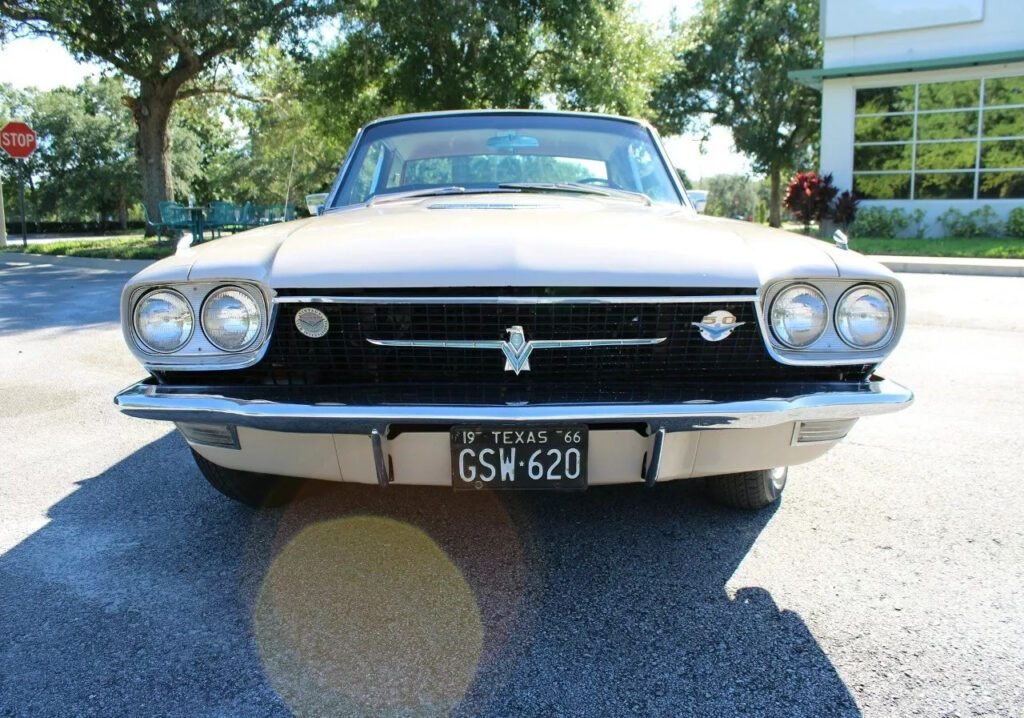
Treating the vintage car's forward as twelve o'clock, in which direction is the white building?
The white building is roughly at 7 o'clock from the vintage car.

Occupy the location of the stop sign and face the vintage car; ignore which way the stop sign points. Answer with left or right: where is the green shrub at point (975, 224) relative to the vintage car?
left

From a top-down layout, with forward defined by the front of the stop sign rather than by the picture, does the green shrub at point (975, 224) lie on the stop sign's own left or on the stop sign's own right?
on the stop sign's own left

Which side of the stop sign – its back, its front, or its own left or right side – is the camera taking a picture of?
front

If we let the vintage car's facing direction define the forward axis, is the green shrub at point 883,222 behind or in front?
behind

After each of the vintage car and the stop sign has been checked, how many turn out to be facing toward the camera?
2

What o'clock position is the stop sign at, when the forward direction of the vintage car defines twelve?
The stop sign is roughly at 5 o'clock from the vintage car.

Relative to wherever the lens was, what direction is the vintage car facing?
facing the viewer

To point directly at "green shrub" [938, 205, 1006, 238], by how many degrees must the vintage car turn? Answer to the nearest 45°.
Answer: approximately 135° to its left

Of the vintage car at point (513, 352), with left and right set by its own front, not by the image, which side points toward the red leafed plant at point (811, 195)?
back

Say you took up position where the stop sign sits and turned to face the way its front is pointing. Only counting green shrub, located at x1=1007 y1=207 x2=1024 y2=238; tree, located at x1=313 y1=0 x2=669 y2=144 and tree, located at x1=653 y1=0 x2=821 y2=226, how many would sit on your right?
0

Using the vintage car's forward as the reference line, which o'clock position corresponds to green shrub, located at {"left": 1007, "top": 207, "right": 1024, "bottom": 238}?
The green shrub is roughly at 7 o'clock from the vintage car.

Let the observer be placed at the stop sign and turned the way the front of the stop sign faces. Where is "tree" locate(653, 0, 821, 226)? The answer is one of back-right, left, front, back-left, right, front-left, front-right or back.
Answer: left
